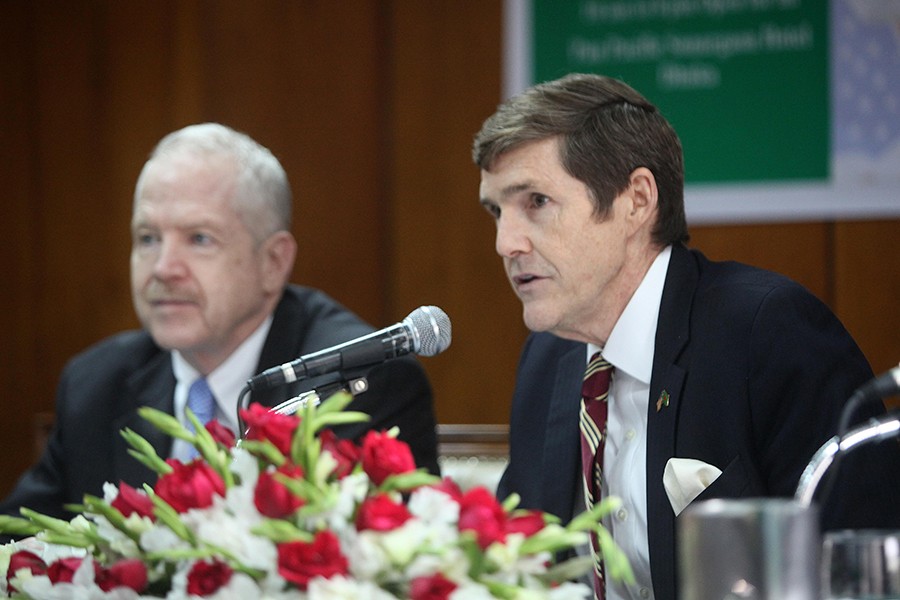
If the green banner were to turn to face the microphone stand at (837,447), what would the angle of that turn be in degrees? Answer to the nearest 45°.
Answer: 0° — it already faces it

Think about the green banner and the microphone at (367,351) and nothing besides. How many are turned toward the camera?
1

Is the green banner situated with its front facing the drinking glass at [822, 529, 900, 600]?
yes

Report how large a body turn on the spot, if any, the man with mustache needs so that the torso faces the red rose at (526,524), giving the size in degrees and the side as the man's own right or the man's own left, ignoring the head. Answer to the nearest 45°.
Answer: approximately 45° to the man's own left

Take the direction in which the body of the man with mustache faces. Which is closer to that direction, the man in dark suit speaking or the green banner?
the man in dark suit speaking

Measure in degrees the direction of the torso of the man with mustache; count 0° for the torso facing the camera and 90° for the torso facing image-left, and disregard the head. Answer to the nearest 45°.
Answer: approximately 45°

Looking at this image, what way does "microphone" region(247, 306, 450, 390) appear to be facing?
to the viewer's right

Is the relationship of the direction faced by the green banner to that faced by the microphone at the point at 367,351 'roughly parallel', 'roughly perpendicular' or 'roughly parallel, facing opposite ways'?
roughly perpendicular

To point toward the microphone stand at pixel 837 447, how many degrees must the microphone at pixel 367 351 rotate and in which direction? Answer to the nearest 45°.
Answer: approximately 45° to its right

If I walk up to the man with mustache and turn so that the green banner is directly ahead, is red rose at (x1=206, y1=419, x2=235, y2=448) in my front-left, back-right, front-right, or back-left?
back-right

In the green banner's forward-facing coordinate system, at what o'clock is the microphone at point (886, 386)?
The microphone is roughly at 12 o'clock from the green banner.
